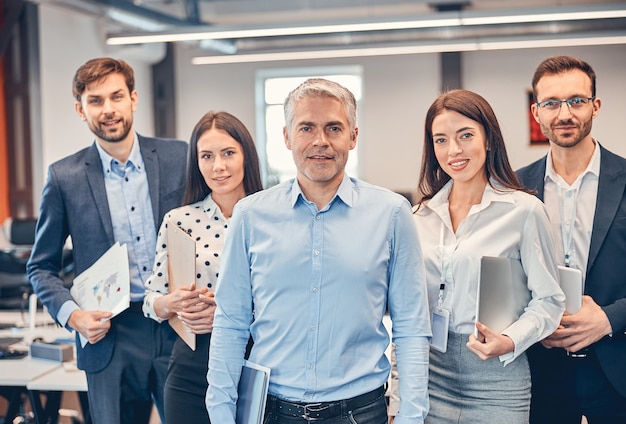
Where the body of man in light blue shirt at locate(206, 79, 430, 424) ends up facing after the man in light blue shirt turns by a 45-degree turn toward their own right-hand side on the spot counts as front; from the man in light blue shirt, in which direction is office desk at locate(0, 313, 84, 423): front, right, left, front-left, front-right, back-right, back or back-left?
right

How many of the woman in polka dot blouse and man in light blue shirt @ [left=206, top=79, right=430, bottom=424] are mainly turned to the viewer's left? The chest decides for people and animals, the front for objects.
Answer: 0

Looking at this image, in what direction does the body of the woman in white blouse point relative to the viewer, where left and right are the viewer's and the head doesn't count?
facing the viewer and to the left of the viewer

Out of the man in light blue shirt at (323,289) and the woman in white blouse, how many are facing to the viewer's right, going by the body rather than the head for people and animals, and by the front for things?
0

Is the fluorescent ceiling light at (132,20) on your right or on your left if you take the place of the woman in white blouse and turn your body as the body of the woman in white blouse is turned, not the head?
on your right

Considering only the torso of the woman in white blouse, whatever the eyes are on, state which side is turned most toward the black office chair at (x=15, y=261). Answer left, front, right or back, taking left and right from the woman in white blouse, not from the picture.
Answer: right

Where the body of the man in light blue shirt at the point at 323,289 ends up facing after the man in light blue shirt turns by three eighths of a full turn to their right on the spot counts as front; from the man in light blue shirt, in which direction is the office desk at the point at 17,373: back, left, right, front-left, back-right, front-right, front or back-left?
front

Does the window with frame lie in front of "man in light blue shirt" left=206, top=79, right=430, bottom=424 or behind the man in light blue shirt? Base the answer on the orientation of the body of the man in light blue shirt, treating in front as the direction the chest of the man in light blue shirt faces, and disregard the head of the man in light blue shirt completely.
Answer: behind

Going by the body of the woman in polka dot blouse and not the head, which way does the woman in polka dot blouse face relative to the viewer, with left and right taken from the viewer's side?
facing the viewer and to the right of the viewer

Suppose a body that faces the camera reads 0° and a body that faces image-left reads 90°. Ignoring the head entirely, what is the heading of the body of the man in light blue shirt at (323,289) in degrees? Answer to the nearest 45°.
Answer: approximately 0°

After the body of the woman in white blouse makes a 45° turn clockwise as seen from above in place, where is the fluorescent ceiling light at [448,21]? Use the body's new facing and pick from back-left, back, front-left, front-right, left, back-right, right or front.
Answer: right
